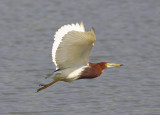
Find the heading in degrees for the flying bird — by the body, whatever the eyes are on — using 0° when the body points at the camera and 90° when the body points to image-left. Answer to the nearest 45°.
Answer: approximately 270°
